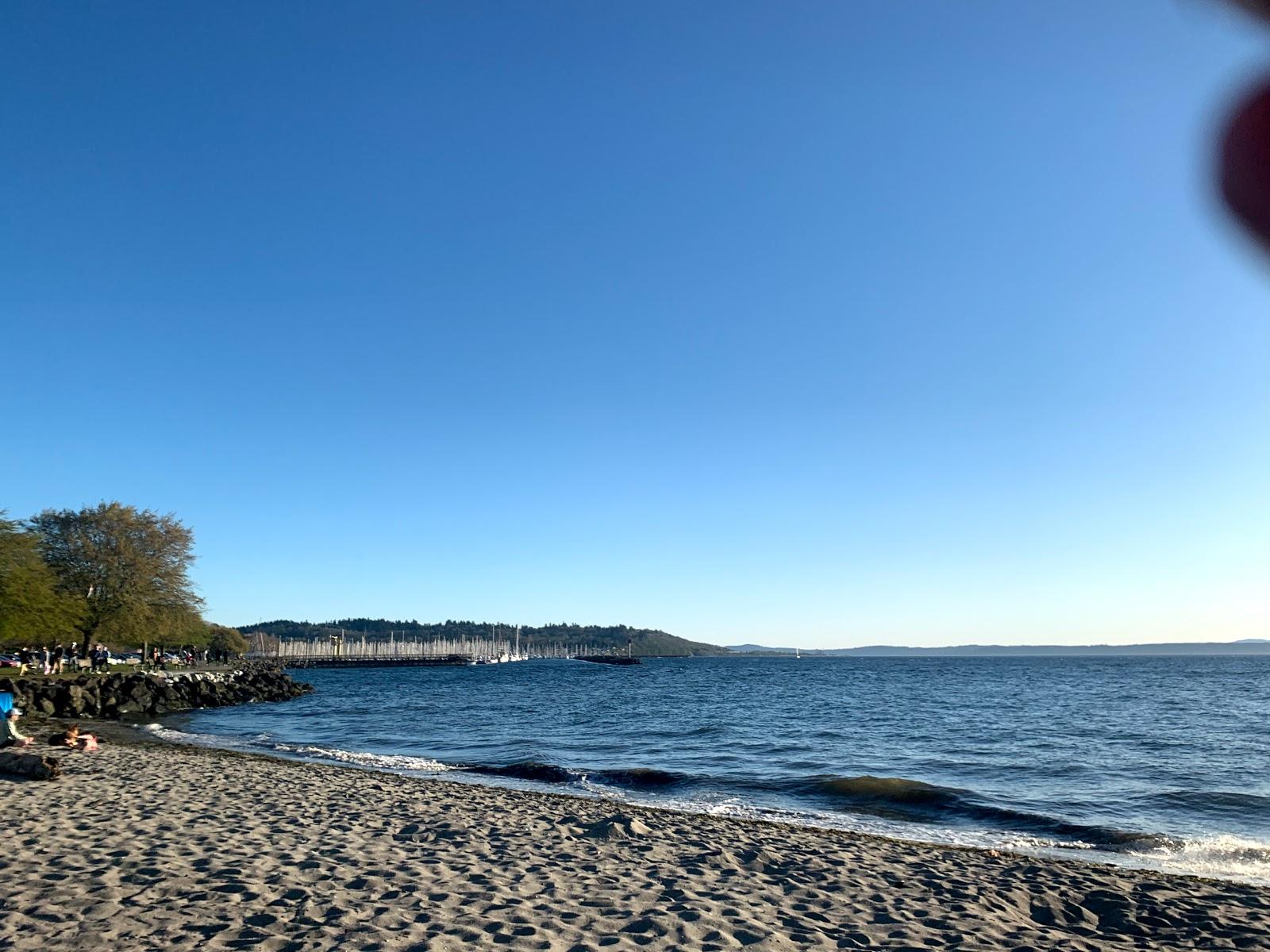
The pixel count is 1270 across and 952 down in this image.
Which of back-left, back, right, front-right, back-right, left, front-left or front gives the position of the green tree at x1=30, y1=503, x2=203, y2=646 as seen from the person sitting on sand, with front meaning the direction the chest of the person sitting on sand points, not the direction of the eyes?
left

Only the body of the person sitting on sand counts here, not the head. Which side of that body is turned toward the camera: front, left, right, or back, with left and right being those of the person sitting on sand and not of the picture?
right

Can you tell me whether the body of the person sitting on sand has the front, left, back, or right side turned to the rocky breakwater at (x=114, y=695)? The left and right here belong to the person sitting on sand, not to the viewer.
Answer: left

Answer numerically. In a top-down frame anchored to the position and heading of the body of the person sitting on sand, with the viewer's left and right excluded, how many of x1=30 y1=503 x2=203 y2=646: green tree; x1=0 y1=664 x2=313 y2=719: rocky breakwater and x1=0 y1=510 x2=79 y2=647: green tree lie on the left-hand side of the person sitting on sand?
3

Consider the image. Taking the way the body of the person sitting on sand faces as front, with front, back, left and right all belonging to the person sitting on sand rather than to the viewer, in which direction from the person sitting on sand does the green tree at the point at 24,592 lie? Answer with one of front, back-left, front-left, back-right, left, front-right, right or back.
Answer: left
